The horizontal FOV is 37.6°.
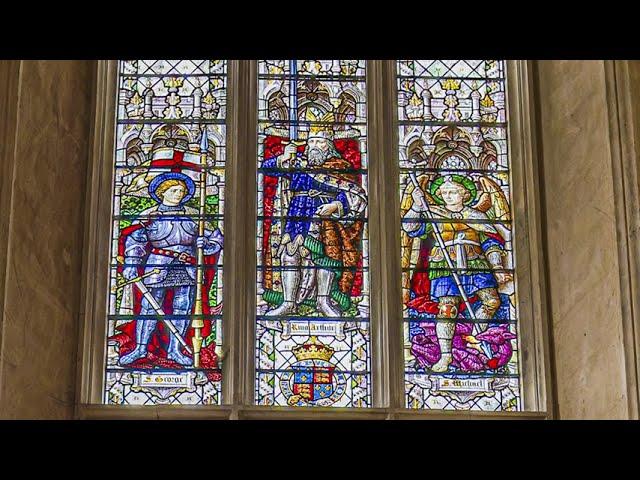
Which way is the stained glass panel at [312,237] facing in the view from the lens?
facing the viewer
